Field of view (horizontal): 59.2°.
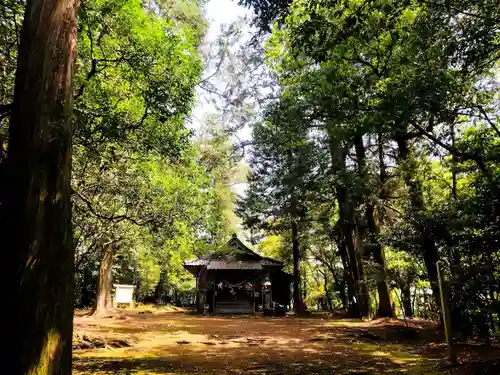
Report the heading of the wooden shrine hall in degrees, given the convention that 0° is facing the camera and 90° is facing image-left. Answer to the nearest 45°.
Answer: approximately 0°

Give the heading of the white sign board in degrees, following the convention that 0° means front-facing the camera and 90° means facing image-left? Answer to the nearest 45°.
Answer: approximately 0°
